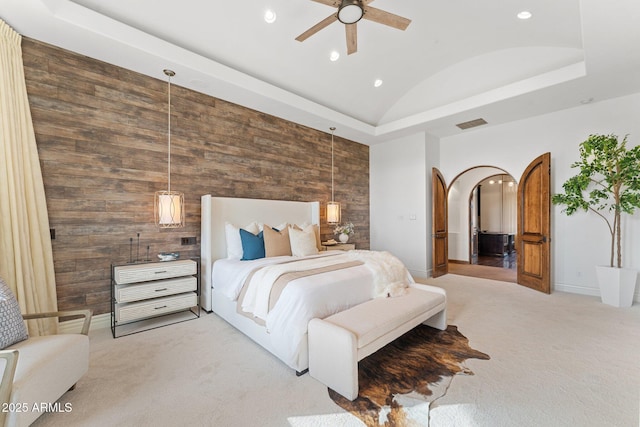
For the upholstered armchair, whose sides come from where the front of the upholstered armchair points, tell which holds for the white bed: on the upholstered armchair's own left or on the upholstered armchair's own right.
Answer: on the upholstered armchair's own left

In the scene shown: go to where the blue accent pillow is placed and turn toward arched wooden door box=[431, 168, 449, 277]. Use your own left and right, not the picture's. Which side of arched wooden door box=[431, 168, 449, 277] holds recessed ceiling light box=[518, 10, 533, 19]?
right

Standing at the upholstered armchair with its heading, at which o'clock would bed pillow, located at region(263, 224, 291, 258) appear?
The bed pillow is roughly at 10 o'clock from the upholstered armchair.

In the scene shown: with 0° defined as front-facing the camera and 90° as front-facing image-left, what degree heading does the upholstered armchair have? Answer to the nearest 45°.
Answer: approximately 315°

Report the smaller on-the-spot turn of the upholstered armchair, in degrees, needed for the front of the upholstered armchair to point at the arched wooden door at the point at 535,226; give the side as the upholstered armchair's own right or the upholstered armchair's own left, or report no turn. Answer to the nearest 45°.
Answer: approximately 45° to the upholstered armchair's own left

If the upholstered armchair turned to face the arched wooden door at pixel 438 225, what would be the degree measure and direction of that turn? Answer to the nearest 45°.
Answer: approximately 45° to its left

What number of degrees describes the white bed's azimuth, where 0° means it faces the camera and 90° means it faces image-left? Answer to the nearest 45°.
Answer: approximately 315°

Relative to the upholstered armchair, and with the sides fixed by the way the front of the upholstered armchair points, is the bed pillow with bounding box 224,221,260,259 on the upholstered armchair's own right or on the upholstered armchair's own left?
on the upholstered armchair's own left

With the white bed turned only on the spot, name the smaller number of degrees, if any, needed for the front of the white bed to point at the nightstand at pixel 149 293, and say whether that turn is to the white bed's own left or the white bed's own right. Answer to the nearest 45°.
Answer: approximately 135° to the white bed's own right

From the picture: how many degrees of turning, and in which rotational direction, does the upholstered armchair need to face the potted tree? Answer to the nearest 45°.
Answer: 0° — it already faces it

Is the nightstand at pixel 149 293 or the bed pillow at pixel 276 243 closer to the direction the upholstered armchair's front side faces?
the bed pillow
